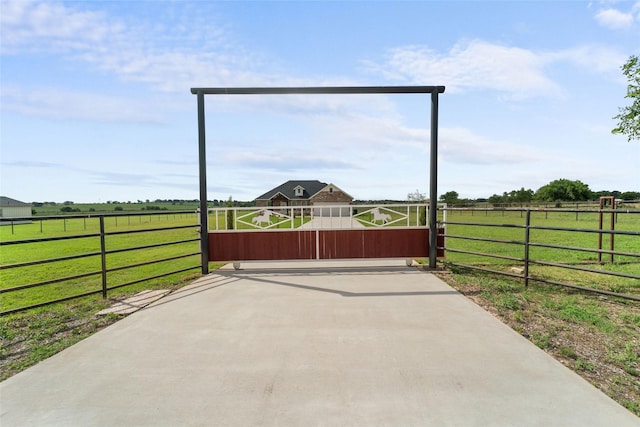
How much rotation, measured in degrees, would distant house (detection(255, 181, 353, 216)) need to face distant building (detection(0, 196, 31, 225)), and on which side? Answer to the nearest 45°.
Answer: approximately 90° to its right

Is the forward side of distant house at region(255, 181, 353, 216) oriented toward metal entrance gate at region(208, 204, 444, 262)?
yes

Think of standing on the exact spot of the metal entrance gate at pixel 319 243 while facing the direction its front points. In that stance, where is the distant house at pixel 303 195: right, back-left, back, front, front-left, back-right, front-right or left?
back

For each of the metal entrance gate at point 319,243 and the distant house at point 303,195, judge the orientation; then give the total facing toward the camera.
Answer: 2

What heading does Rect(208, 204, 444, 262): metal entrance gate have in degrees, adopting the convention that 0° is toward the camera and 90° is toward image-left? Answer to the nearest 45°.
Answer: approximately 0°

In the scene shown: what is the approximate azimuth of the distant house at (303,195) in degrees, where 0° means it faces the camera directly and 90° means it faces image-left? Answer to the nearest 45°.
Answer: approximately 0°

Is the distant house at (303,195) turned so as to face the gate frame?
yes

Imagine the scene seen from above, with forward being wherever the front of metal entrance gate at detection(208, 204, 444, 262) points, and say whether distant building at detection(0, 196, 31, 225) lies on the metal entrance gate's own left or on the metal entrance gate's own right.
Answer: on the metal entrance gate's own right
